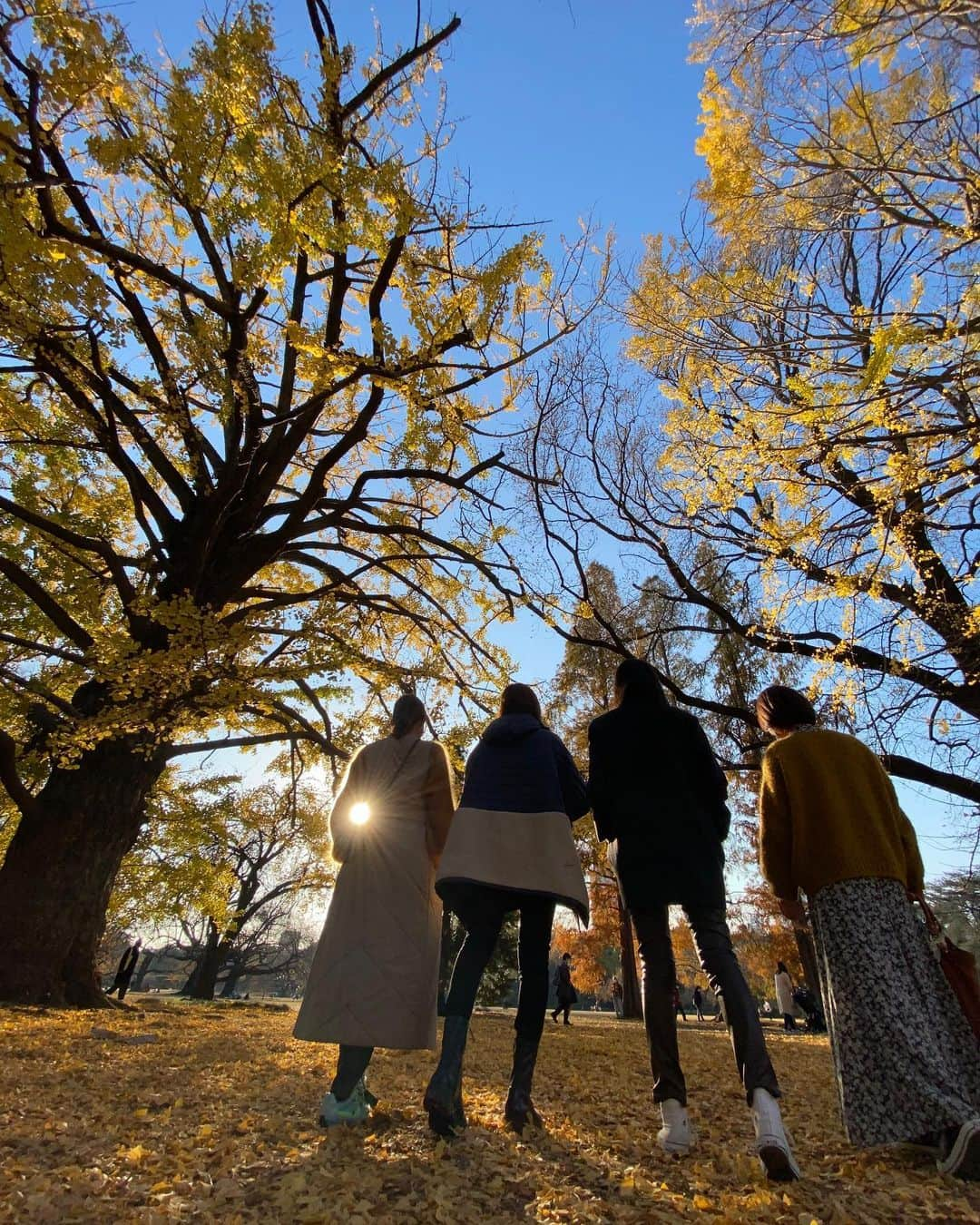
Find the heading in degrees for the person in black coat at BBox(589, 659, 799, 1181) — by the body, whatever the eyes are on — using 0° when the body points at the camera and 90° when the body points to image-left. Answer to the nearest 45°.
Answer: approximately 180°

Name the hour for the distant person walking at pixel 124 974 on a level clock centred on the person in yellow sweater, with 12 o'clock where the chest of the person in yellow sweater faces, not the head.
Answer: The distant person walking is roughly at 10 o'clock from the person in yellow sweater.

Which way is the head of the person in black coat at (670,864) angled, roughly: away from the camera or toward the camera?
away from the camera

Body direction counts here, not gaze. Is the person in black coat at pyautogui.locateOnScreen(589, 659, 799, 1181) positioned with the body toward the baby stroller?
yes

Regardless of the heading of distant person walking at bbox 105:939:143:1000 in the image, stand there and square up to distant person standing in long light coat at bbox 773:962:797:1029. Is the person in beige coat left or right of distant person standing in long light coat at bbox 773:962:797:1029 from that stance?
right

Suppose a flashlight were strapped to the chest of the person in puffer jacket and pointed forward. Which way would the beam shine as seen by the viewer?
away from the camera

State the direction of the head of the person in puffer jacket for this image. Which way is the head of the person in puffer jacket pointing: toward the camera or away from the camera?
away from the camera

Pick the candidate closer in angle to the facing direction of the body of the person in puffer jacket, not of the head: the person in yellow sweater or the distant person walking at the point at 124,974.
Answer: the distant person walking

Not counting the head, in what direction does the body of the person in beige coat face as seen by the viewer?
away from the camera

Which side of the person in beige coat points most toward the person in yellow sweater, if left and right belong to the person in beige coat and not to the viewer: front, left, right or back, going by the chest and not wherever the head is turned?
right

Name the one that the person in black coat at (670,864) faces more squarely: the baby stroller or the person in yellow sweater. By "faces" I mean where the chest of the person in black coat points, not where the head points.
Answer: the baby stroller

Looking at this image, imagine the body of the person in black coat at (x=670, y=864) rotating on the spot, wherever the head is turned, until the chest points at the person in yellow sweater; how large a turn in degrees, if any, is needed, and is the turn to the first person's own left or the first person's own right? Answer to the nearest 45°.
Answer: approximately 90° to the first person's own right

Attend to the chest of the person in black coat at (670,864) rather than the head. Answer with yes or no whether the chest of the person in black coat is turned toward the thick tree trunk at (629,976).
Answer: yes

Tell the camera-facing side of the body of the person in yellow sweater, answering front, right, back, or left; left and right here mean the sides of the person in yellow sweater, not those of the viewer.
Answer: back
